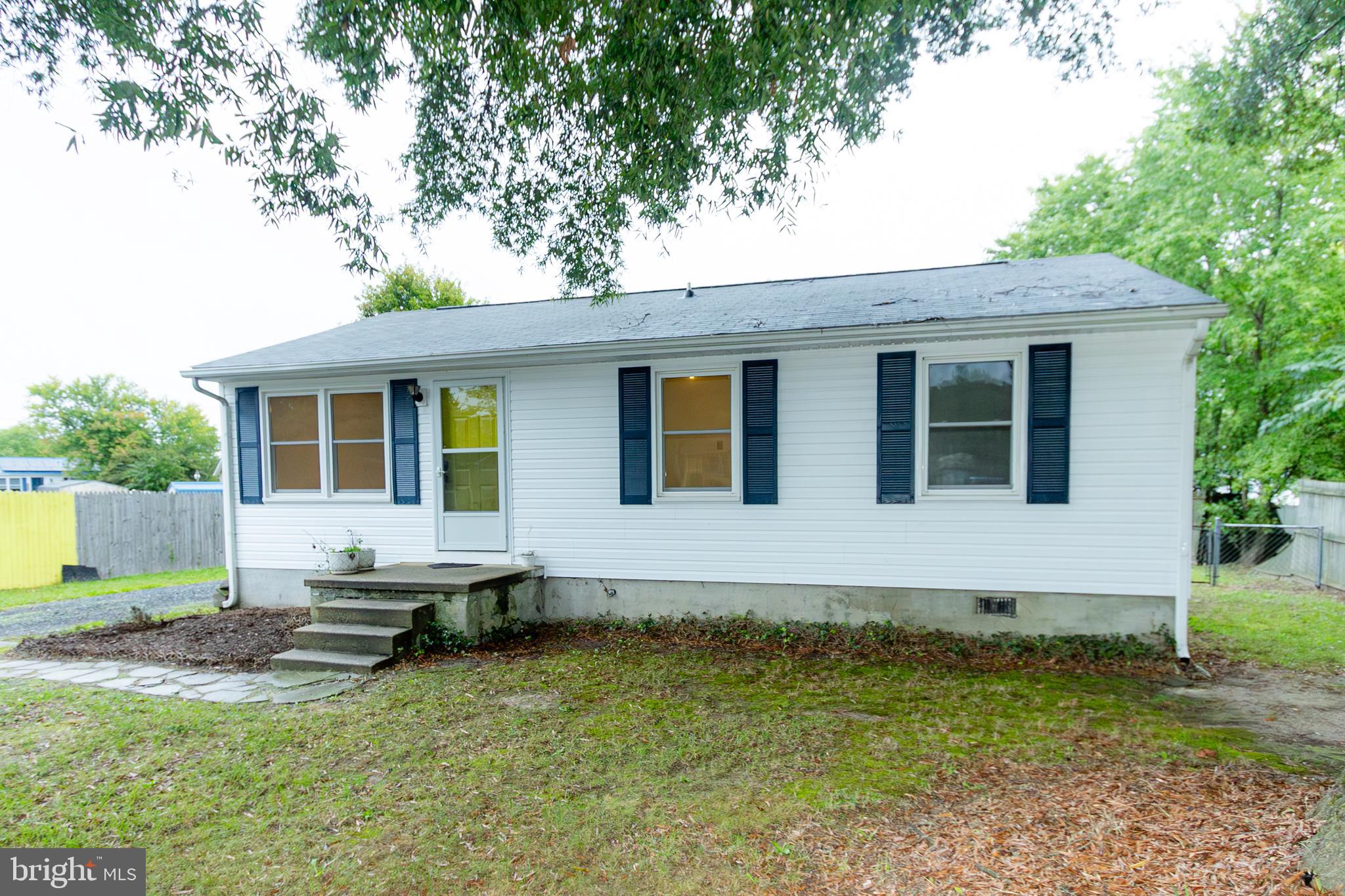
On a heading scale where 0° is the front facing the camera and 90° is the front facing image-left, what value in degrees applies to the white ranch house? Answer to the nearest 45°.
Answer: approximately 0°

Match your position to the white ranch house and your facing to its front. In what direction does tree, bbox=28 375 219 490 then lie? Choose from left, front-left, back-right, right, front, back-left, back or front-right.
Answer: back-right

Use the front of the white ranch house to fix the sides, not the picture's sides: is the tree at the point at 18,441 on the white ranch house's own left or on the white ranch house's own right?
on the white ranch house's own right

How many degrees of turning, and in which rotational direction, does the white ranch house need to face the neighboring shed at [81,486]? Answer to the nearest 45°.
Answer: approximately 135° to its right

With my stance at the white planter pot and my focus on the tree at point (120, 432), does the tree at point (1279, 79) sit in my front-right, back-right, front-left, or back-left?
back-right

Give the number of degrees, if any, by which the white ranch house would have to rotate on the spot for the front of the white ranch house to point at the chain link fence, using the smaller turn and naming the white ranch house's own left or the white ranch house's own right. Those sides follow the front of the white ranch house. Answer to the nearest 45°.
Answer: approximately 135° to the white ranch house's own left

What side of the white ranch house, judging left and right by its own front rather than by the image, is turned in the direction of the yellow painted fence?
right

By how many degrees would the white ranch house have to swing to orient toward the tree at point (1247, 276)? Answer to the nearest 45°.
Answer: approximately 135° to its left

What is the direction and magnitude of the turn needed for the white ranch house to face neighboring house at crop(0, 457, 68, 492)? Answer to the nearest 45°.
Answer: approximately 135° to its right

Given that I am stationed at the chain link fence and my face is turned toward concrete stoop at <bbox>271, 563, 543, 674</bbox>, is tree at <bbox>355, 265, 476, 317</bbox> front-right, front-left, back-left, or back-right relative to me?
front-right

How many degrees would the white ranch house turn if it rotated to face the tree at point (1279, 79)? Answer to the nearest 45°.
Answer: approximately 90° to its left

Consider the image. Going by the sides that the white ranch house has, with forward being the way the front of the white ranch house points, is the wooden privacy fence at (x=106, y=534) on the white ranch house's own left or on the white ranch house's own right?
on the white ranch house's own right

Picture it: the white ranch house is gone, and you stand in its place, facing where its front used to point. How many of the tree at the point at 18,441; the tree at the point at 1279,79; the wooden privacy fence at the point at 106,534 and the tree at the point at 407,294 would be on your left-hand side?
1
